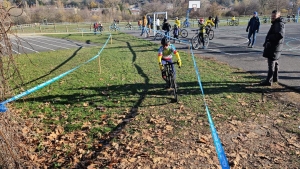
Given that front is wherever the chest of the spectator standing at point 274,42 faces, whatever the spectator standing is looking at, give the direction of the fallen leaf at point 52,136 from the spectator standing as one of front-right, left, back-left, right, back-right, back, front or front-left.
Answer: front-left

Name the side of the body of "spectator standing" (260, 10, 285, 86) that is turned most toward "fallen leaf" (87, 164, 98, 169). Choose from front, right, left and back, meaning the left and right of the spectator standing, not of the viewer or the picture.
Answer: left

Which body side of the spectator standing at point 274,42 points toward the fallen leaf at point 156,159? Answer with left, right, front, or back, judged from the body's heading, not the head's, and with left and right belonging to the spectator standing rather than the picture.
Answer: left

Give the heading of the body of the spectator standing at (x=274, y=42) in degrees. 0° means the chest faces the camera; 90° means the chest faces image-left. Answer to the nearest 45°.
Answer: approximately 90°

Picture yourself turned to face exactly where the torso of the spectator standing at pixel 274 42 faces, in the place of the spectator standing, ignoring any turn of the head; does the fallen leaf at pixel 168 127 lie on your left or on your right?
on your left

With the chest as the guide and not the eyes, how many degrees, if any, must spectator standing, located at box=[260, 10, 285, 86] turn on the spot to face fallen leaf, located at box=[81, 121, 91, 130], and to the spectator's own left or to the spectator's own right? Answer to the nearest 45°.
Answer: approximately 45° to the spectator's own left

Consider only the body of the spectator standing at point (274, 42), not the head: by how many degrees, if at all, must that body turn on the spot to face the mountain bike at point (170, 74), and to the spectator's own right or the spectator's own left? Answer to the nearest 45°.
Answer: approximately 45° to the spectator's own left

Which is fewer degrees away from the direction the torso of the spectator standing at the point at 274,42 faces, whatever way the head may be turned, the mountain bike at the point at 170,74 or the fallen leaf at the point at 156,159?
the mountain bike
